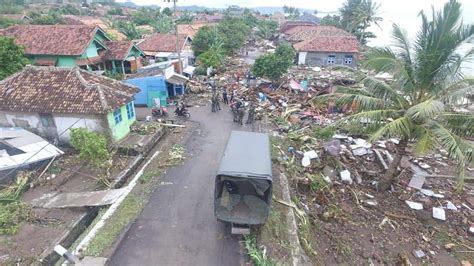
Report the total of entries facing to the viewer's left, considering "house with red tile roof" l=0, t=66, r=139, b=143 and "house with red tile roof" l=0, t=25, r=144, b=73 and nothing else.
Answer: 0

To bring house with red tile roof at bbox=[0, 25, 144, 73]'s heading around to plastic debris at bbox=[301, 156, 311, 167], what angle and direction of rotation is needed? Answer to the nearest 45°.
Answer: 0° — it already faces it

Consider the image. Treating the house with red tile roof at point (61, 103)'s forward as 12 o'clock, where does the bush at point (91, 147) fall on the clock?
The bush is roughly at 1 o'clock from the house with red tile roof.

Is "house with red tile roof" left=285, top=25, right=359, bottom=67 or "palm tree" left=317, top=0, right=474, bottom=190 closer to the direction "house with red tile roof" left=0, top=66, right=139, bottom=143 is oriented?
the palm tree

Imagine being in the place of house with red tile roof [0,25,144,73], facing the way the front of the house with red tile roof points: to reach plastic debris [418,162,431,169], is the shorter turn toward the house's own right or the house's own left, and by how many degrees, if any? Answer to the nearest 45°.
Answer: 0° — it already faces it

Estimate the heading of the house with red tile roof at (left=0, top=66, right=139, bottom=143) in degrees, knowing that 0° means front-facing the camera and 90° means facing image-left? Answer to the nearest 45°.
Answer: approximately 315°

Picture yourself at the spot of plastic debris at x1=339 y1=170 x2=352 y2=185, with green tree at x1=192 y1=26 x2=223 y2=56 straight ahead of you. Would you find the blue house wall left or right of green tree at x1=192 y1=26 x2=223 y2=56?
left

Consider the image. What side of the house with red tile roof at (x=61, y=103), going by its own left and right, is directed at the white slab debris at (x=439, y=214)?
front

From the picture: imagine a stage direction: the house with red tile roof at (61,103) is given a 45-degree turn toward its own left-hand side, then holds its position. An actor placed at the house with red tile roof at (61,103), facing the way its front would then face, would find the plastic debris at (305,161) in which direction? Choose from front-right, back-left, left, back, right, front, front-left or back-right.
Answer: front-right

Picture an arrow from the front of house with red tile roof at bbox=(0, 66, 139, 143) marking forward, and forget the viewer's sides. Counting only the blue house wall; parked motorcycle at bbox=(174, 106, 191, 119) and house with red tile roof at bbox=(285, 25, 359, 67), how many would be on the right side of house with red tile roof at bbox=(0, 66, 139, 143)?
0

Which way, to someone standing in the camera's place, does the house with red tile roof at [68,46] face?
facing the viewer and to the right of the viewer

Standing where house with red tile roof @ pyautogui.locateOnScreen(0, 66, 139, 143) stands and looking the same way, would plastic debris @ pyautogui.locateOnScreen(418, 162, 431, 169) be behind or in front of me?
in front

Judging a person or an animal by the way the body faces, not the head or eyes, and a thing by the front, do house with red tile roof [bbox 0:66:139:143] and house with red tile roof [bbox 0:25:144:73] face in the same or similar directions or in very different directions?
same or similar directions

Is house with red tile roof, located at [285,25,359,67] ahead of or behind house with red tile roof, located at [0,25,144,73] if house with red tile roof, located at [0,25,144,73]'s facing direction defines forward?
ahead

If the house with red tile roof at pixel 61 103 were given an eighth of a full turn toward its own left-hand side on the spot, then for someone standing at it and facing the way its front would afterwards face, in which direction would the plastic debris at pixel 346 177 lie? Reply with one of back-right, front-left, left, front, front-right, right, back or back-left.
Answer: front-right

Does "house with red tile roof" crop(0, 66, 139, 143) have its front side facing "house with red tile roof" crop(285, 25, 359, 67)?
no

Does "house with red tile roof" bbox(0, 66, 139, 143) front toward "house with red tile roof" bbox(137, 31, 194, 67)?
no

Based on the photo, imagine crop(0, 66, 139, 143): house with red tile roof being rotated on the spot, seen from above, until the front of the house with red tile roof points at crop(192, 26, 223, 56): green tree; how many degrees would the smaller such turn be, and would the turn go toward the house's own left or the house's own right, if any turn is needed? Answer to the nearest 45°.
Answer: approximately 90° to the house's own left

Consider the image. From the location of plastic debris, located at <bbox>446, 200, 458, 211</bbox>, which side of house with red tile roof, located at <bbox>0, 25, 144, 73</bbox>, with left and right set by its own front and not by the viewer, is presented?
front

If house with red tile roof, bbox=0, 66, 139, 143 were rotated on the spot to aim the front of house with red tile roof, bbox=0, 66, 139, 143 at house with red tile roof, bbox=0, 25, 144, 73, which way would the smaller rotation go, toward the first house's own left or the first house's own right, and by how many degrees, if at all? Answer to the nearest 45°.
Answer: approximately 135° to the first house's own left
